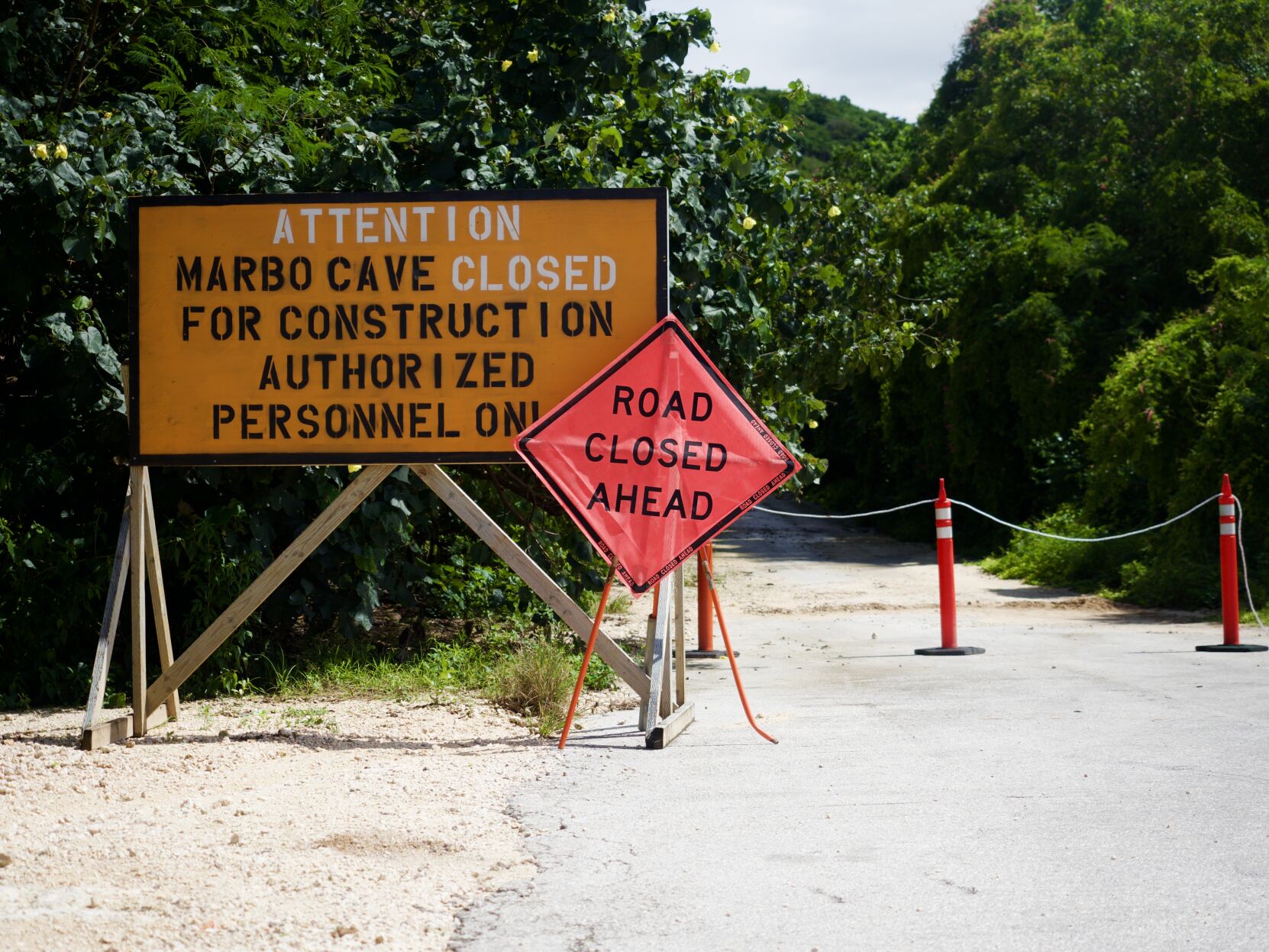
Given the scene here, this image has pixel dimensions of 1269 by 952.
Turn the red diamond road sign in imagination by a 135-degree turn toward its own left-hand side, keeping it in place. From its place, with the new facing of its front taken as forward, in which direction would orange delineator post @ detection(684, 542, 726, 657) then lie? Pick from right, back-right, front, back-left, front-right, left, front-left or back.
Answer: front-left

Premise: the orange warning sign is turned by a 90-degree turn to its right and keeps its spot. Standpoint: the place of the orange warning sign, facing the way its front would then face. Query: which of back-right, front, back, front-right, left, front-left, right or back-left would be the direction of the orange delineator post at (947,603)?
back-right

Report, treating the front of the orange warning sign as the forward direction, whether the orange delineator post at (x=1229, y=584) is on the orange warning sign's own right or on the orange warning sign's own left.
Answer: on the orange warning sign's own left

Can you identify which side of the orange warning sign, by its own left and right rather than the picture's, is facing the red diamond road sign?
left

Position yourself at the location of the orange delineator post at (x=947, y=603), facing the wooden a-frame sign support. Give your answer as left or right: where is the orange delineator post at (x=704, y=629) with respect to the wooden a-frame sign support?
right

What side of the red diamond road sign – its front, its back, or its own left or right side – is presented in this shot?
front

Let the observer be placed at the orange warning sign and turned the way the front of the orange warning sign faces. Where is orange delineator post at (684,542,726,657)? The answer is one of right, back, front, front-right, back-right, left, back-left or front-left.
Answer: back-left

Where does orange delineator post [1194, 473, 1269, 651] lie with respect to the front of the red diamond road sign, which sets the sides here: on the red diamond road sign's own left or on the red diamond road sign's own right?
on the red diamond road sign's own left

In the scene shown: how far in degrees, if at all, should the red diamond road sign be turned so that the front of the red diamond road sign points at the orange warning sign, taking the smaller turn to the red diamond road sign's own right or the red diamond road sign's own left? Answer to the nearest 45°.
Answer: approximately 90° to the red diamond road sign's own right

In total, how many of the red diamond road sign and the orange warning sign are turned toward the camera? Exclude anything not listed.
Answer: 2
